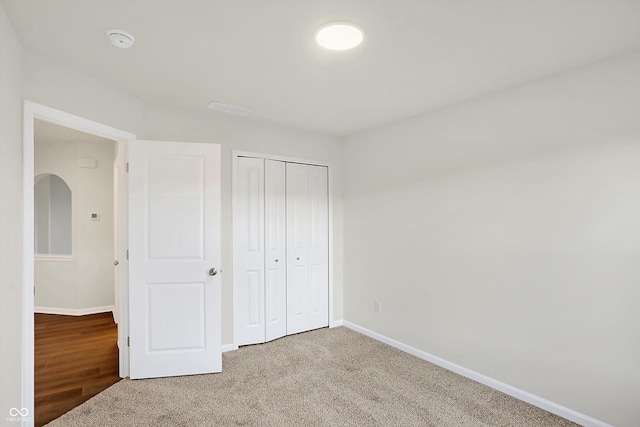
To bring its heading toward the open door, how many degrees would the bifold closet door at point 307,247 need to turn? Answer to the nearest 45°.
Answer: approximately 90° to its right

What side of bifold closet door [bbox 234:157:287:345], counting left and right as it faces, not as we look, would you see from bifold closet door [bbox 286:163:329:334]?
left

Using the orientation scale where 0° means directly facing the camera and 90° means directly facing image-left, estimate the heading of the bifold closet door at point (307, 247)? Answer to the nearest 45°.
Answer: approximately 315°

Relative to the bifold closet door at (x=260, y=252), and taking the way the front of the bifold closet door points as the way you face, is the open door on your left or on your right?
on your right

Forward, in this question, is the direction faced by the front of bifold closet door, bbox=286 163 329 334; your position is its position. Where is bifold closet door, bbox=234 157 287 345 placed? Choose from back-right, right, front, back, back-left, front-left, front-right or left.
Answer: right

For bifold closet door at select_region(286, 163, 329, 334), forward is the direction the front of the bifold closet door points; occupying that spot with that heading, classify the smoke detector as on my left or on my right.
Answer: on my right

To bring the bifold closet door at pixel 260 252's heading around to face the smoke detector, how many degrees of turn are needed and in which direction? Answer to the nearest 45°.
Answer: approximately 90° to its right

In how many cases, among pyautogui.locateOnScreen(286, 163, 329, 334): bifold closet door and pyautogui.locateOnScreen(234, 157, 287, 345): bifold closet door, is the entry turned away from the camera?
0

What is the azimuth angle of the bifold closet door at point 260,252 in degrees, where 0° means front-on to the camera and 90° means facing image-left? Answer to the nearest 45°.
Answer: approximately 315°

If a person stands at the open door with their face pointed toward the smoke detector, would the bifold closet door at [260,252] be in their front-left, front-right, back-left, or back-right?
back-left

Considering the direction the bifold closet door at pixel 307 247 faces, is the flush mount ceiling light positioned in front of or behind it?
in front
